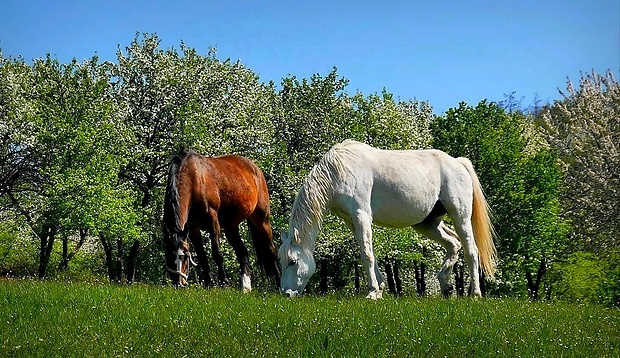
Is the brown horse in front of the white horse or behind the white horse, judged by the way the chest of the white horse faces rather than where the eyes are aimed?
in front

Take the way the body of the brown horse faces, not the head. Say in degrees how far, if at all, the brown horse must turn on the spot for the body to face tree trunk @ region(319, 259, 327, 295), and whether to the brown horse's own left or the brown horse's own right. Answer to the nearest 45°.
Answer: approximately 135° to the brown horse's own right

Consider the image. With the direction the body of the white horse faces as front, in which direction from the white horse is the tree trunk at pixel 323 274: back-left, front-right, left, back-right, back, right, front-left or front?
right

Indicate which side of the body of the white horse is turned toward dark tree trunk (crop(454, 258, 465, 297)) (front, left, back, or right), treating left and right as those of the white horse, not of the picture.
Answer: right

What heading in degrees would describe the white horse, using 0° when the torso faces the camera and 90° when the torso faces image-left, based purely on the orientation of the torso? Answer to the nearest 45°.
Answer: approximately 90°

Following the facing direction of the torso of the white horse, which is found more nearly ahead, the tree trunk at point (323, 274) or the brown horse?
the brown horse

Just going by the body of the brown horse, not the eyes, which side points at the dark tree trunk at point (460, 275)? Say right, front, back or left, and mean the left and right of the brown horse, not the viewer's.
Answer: back

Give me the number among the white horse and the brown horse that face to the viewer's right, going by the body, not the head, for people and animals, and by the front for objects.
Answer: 0
